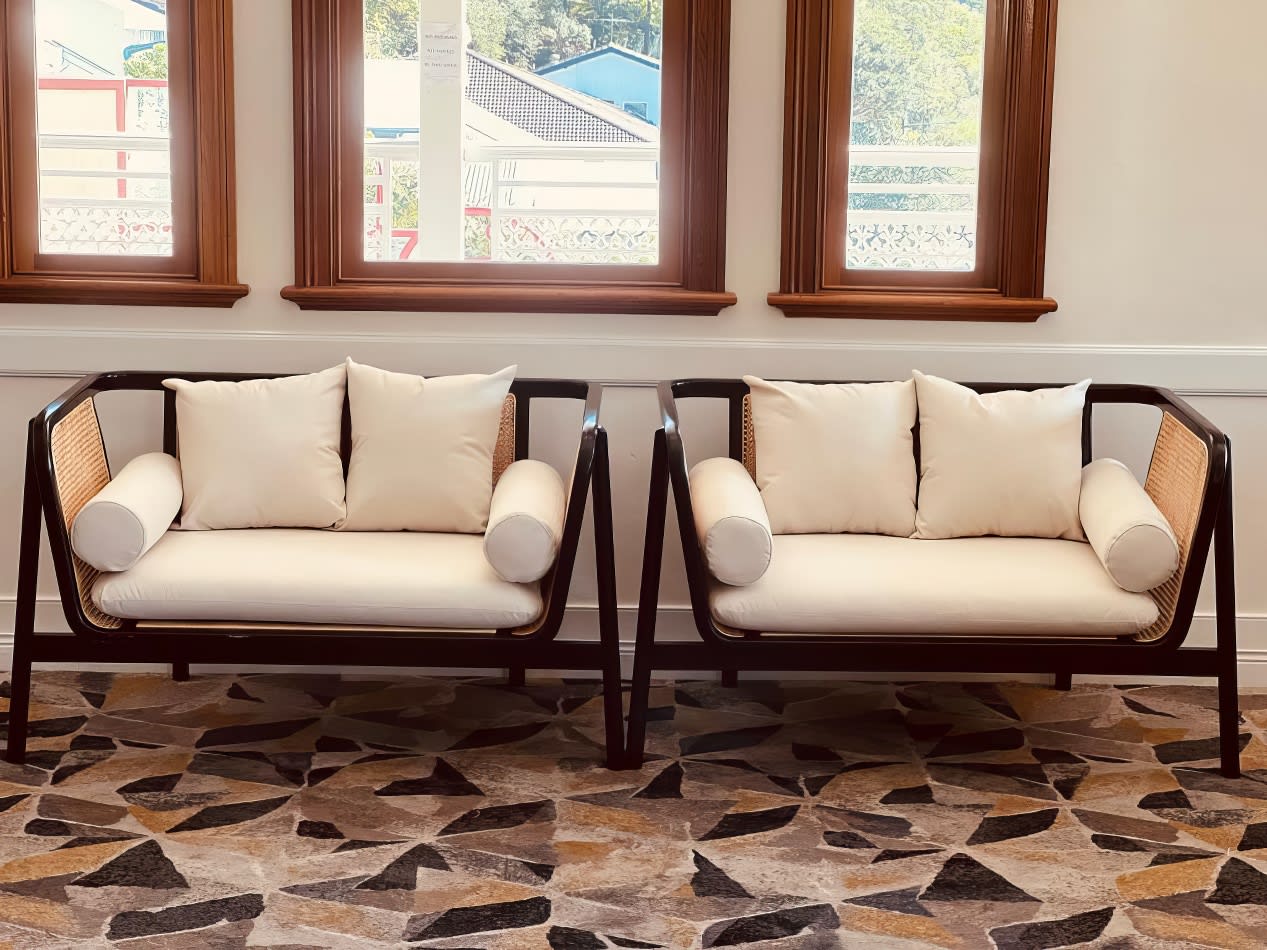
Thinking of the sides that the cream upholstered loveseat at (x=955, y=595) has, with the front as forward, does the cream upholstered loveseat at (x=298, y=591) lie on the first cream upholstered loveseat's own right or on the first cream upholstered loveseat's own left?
on the first cream upholstered loveseat's own right

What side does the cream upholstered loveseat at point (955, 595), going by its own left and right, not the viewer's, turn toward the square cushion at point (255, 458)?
right

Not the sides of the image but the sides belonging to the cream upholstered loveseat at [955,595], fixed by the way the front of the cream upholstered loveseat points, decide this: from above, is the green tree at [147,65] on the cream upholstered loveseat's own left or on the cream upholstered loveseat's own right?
on the cream upholstered loveseat's own right

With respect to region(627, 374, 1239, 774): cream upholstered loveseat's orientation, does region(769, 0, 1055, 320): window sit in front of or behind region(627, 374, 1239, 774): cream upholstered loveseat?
behind

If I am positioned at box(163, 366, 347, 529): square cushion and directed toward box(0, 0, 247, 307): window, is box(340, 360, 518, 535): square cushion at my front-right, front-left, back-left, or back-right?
back-right

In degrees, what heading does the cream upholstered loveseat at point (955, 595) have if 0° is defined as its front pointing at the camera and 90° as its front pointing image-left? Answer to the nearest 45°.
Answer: approximately 0°

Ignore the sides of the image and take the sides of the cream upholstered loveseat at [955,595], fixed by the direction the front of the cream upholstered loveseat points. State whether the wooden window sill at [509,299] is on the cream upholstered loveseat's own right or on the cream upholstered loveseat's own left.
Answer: on the cream upholstered loveseat's own right
